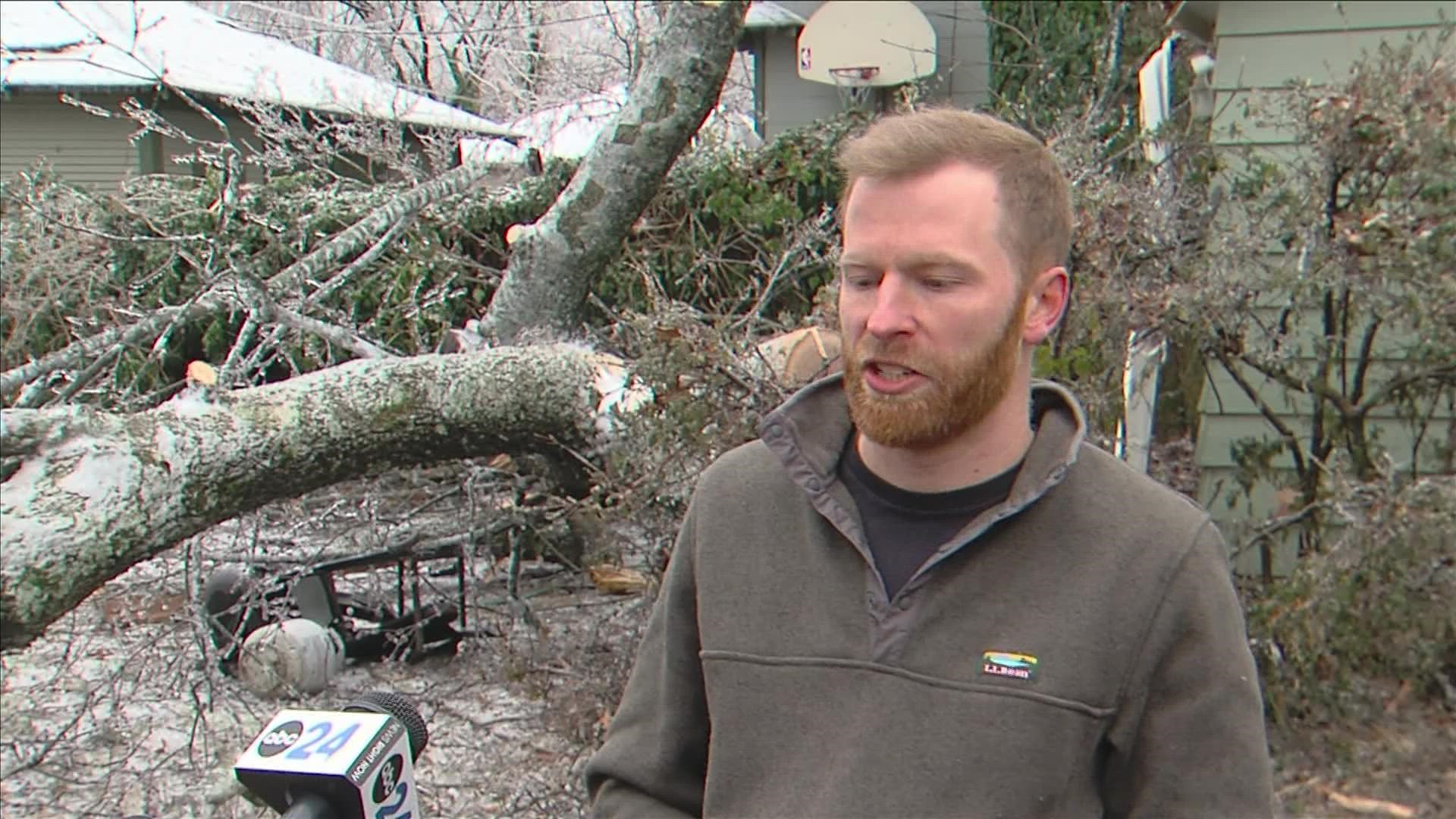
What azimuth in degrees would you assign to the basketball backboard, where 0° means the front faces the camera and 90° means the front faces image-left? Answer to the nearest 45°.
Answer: approximately 0°

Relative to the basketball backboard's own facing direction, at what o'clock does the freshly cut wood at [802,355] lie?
The freshly cut wood is roughly at 12 o'clock from the basketball backboard.

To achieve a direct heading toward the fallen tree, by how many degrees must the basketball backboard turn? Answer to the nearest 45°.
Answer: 0° — it already faces it

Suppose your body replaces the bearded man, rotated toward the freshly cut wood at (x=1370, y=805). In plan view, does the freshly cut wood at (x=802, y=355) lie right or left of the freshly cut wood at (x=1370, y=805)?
left

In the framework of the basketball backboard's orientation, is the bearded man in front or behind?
in front

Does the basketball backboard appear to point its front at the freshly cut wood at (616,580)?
yes

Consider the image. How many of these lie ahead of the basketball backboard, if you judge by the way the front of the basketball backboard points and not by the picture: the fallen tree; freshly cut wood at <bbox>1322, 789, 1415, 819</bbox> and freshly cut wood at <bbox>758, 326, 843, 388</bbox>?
3
